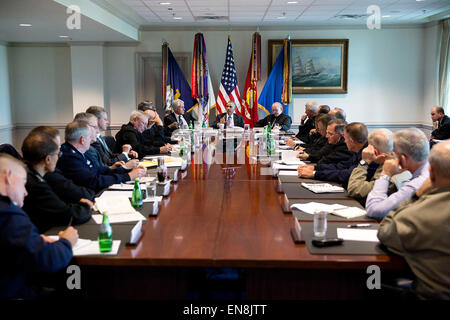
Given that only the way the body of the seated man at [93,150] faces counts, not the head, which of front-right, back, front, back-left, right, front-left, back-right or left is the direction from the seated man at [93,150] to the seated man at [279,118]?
front-left

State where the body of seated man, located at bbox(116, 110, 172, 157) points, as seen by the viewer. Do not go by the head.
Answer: to the viewer's right

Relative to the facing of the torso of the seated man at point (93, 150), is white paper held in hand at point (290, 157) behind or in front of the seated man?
in front

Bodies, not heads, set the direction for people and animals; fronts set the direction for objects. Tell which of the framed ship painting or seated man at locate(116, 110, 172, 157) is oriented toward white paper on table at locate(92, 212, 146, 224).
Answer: the framed ship painting

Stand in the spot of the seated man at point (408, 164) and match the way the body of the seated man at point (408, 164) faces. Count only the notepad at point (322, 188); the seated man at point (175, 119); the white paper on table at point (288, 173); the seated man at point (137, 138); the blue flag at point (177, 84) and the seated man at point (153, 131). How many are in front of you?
6

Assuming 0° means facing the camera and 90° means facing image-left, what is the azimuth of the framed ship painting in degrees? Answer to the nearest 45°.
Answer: approximately 0°

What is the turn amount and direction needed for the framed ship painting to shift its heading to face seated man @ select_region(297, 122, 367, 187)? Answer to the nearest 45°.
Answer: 0° — it already faces them

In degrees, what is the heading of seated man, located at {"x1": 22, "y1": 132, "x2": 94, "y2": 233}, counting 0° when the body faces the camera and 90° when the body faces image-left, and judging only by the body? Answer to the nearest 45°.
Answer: approximately 225°

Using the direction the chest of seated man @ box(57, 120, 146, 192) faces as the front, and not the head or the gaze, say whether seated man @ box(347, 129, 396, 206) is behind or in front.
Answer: in front

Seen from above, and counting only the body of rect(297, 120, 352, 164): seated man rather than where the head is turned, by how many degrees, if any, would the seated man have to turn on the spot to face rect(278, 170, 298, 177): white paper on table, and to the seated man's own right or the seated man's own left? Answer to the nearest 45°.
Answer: approximately 45° to the seated man's own left

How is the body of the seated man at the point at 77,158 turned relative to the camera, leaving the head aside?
to the viewer's right

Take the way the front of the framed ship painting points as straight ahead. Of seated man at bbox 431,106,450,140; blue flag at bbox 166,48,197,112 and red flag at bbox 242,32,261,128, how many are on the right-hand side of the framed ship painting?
2

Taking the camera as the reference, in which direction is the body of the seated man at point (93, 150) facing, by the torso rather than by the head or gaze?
to the viewer's right

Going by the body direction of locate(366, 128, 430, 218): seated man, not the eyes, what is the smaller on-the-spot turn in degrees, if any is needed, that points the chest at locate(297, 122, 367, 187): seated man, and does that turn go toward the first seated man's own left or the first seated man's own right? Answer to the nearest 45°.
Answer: approximately 45° to the first seated man's own right

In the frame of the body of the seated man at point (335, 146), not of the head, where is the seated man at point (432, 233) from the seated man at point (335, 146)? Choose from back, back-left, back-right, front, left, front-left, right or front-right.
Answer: left

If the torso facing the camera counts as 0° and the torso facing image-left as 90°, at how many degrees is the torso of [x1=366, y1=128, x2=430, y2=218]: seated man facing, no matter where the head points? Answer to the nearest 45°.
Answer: approximately 135°

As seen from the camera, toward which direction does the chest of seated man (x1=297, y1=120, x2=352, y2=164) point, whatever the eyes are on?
to the viewer's left

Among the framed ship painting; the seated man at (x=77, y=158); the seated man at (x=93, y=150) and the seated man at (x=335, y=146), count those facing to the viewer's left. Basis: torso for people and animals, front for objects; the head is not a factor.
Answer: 1

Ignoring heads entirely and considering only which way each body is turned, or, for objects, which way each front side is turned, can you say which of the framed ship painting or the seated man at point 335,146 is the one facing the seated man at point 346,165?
the framed ship painting
